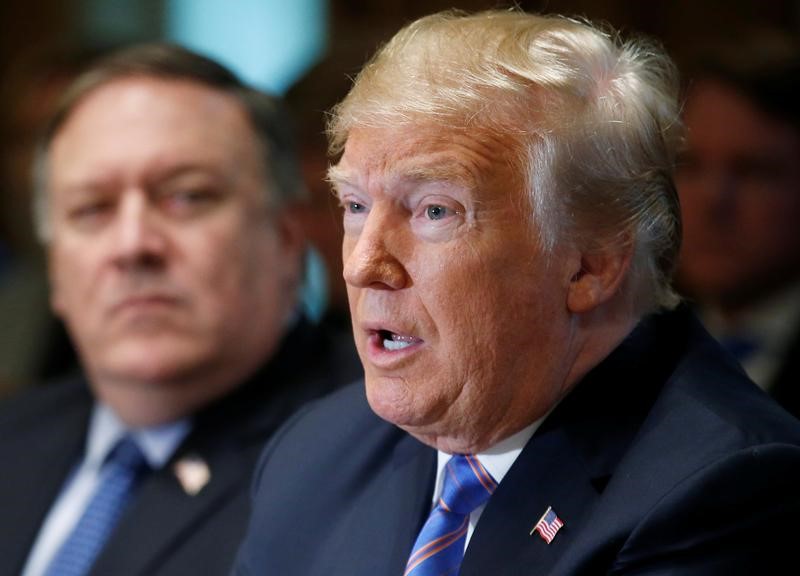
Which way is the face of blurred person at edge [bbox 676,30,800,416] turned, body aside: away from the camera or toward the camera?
toward the camera

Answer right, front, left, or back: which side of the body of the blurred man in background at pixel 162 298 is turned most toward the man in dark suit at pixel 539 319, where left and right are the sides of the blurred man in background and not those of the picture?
left

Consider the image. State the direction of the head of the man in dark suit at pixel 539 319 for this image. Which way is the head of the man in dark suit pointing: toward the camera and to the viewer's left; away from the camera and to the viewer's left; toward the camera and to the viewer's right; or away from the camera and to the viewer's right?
toward the camera and to the viewer's left

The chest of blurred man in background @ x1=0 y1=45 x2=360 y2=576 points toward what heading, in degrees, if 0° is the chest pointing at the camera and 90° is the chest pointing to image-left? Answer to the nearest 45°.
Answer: approximately 45°

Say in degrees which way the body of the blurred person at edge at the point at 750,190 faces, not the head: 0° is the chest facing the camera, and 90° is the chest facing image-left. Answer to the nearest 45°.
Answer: approximately 45°

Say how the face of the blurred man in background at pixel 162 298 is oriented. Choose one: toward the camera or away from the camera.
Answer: toward the camera

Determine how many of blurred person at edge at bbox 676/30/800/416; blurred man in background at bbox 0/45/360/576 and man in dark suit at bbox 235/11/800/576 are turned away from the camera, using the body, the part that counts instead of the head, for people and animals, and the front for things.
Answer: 0

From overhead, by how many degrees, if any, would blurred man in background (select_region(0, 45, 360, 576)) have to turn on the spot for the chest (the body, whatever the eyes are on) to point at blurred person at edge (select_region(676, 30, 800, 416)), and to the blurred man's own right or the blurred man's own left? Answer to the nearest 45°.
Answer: approximately 135° to the blurred man's own left

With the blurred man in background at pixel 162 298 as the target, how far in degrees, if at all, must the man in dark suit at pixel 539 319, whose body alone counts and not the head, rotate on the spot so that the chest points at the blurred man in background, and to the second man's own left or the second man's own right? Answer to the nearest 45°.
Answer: approximately 90° to the second man's own right

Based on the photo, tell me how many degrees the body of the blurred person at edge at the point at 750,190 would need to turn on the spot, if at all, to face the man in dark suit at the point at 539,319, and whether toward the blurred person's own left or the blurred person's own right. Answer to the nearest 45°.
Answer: approximately 45° to the blurred person's own left

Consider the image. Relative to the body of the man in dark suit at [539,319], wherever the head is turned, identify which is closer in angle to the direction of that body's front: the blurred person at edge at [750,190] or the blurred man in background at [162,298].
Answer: the blurred man in background

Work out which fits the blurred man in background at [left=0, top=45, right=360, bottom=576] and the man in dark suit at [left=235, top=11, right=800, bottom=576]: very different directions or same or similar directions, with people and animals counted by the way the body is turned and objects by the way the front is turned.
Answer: same or similar directions

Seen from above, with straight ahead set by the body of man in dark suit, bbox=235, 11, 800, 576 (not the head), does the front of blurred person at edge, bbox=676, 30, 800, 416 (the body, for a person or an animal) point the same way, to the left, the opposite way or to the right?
the same way

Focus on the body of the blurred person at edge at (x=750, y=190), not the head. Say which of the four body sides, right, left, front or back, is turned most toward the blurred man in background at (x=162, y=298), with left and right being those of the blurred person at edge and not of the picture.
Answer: front

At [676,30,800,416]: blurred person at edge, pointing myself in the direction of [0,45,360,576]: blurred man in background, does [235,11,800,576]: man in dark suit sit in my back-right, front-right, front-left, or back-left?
front-left

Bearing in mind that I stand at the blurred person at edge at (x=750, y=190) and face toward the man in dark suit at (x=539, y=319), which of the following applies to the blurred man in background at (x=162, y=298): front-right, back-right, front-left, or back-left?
front-right
